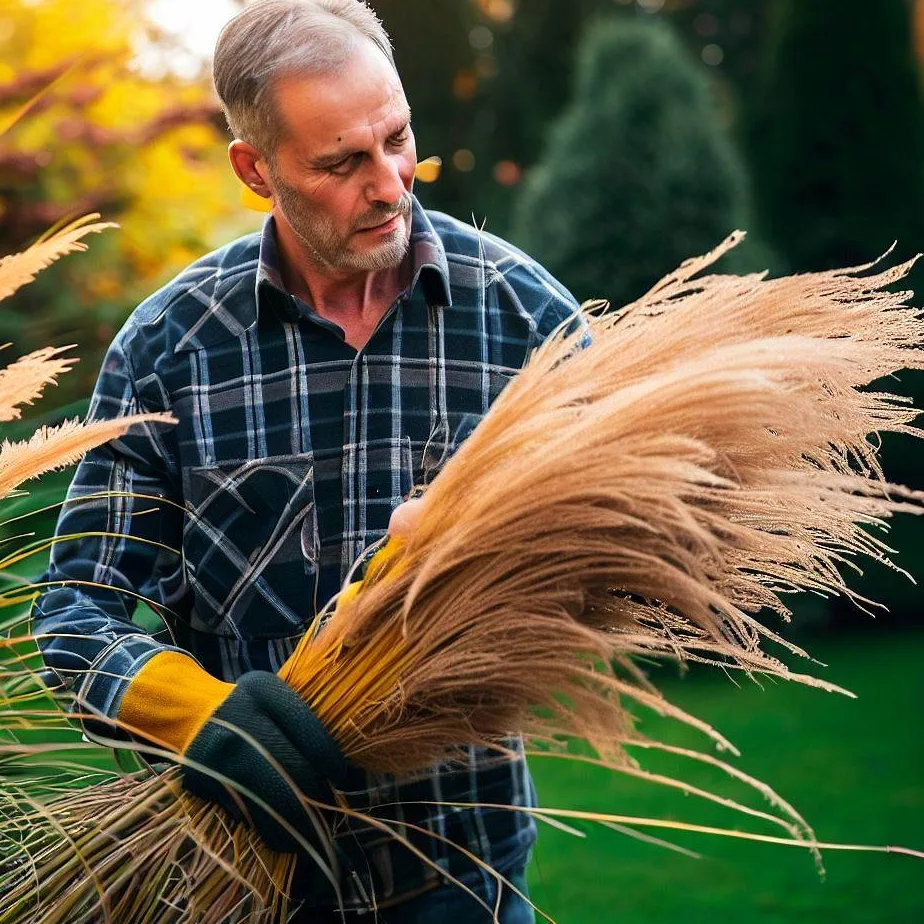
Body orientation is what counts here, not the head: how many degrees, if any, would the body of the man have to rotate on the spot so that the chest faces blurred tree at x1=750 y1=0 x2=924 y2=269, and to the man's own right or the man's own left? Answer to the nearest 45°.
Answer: approximately 135° to the man's own left

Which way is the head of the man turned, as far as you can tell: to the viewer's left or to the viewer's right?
to the viewer's right

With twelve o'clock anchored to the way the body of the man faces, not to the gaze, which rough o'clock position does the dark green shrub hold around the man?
The dark green shrub is roughly at 7 o'clock from the man.

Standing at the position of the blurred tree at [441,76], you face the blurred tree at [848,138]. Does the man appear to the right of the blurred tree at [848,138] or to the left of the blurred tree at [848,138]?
right

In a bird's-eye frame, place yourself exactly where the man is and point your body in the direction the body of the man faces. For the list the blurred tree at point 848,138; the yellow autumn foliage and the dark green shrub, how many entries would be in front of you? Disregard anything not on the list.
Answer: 0

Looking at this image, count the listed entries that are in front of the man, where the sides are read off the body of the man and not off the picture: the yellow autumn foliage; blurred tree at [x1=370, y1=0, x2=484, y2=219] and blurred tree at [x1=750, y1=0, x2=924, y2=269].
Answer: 0

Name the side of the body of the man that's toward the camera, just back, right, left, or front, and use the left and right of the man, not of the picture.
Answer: front

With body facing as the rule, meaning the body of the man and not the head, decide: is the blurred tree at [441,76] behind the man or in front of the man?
behind

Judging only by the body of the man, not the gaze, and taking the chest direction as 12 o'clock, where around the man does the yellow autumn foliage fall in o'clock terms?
The yellow autumn foliage is roughly at 6 o'clock from the man.
